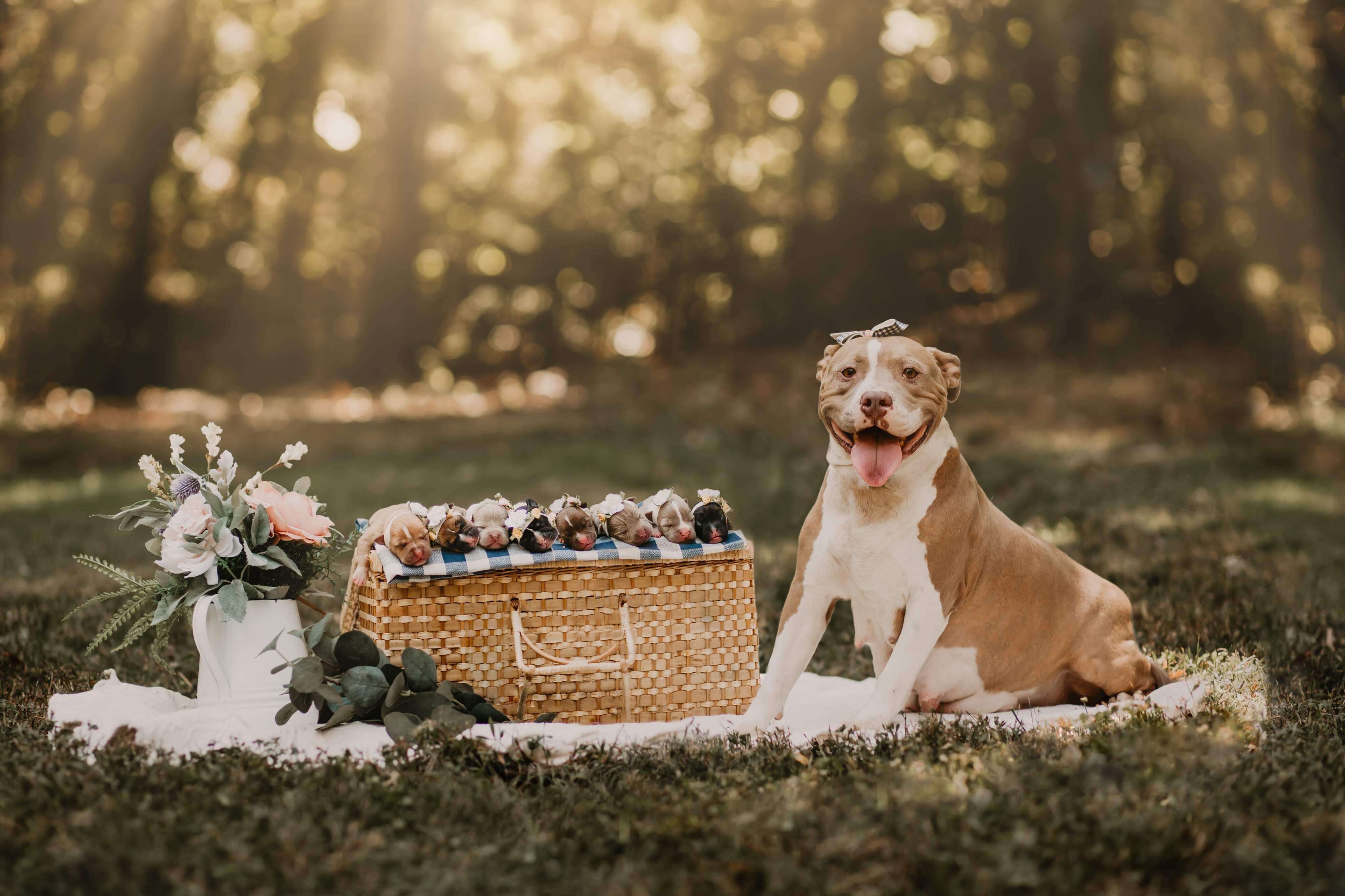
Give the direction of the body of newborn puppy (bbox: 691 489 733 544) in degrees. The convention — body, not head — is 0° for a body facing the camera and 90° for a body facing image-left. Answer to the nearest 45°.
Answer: approximately 0°

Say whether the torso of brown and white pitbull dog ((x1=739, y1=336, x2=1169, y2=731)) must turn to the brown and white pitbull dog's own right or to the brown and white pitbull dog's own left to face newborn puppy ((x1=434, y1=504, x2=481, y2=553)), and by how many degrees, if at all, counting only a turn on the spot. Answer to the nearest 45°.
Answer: approximately 45° to the brown and white pitbull dog's own right

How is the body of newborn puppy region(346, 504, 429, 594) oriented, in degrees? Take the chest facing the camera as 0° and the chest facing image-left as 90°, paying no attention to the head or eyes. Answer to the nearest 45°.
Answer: approximately 315°

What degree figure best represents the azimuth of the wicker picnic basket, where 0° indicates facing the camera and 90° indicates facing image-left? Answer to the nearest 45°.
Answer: approximately 0°
